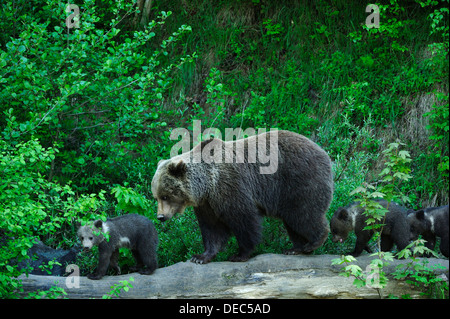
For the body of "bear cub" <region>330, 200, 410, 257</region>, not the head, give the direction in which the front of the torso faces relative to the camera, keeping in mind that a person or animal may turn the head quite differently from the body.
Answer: to the viewer's left

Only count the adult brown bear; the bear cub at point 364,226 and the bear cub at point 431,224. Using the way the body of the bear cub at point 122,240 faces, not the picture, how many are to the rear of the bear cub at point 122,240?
3

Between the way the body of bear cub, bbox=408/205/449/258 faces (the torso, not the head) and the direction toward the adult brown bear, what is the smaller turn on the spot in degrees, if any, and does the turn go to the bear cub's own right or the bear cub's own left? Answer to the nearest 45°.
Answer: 0° — it already faces it

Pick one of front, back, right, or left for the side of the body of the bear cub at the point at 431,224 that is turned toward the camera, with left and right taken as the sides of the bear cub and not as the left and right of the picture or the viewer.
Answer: left

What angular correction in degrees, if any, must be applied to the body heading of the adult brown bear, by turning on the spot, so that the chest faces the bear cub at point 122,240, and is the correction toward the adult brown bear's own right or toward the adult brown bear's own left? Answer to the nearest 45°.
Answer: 0° — it already faces it

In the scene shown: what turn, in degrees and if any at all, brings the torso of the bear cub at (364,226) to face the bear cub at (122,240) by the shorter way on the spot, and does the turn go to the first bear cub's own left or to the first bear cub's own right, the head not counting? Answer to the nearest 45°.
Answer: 0° — it already faces it

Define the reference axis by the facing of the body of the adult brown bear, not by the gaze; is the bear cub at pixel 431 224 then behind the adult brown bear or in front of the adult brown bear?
behind

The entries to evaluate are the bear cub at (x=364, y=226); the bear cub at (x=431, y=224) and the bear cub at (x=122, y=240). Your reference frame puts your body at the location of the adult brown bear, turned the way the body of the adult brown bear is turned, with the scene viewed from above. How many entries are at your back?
2

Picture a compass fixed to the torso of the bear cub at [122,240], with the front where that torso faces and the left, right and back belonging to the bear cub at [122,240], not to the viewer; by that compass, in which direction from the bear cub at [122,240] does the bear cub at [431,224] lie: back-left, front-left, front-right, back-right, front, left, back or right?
back

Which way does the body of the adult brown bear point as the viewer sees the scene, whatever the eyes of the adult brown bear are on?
to the viewer's left

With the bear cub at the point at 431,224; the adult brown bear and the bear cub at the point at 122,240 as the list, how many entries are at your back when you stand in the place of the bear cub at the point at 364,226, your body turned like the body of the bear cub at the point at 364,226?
1

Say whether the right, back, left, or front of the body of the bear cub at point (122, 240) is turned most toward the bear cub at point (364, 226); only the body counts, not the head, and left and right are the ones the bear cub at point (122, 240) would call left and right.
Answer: back

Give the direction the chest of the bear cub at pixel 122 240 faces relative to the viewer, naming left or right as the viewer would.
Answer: facing to the left of the viewer

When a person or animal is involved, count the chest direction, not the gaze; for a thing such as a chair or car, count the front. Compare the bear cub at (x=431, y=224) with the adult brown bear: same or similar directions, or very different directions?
same or similar directions

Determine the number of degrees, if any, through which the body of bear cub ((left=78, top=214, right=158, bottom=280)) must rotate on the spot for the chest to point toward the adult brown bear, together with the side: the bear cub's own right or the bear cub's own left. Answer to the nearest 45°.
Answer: approximately 180°

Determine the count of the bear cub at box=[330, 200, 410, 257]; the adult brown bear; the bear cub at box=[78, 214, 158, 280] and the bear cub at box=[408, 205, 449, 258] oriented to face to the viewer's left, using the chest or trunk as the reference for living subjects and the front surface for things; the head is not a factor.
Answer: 4
